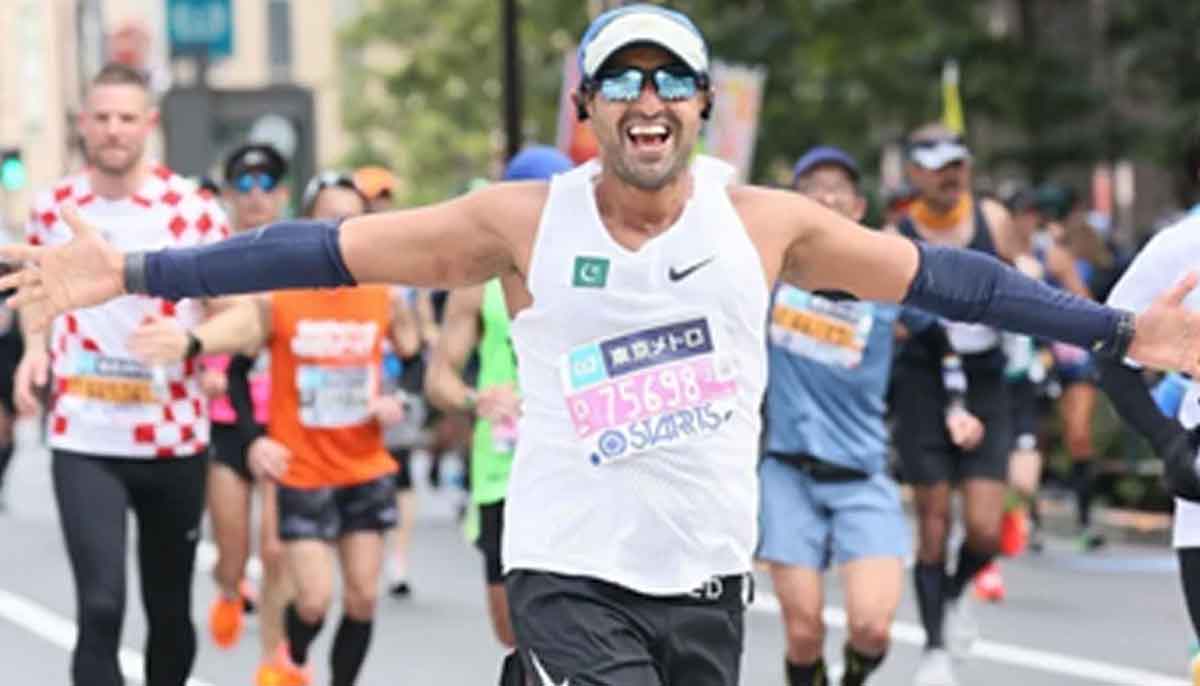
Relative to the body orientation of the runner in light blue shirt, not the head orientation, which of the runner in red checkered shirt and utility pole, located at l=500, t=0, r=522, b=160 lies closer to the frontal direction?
the runner in red checkered shirt

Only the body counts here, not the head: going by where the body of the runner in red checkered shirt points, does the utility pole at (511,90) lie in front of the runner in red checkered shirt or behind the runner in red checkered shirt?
behind

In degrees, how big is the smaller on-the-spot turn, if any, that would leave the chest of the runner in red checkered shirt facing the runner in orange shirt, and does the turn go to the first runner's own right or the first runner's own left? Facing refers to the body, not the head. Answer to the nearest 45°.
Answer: approximately 135° to the first runner's own left

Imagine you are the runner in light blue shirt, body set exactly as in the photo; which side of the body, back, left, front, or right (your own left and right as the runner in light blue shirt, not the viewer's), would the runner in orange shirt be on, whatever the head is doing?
right

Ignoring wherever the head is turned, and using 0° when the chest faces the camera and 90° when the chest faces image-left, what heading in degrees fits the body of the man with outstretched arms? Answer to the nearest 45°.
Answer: approximately 0°

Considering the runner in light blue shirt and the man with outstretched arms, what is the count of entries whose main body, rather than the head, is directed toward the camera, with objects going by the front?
2

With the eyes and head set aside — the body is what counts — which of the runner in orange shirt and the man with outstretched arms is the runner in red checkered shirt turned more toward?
the man with outstretched arms
